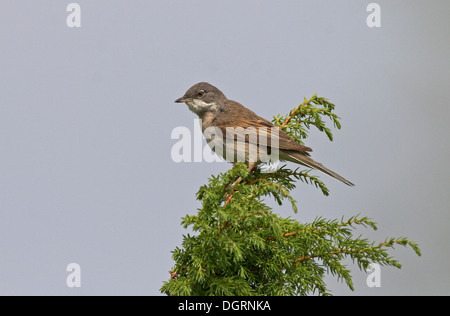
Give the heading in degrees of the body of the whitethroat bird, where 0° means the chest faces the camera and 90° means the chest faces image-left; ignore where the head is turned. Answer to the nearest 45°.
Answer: approximately 90°
